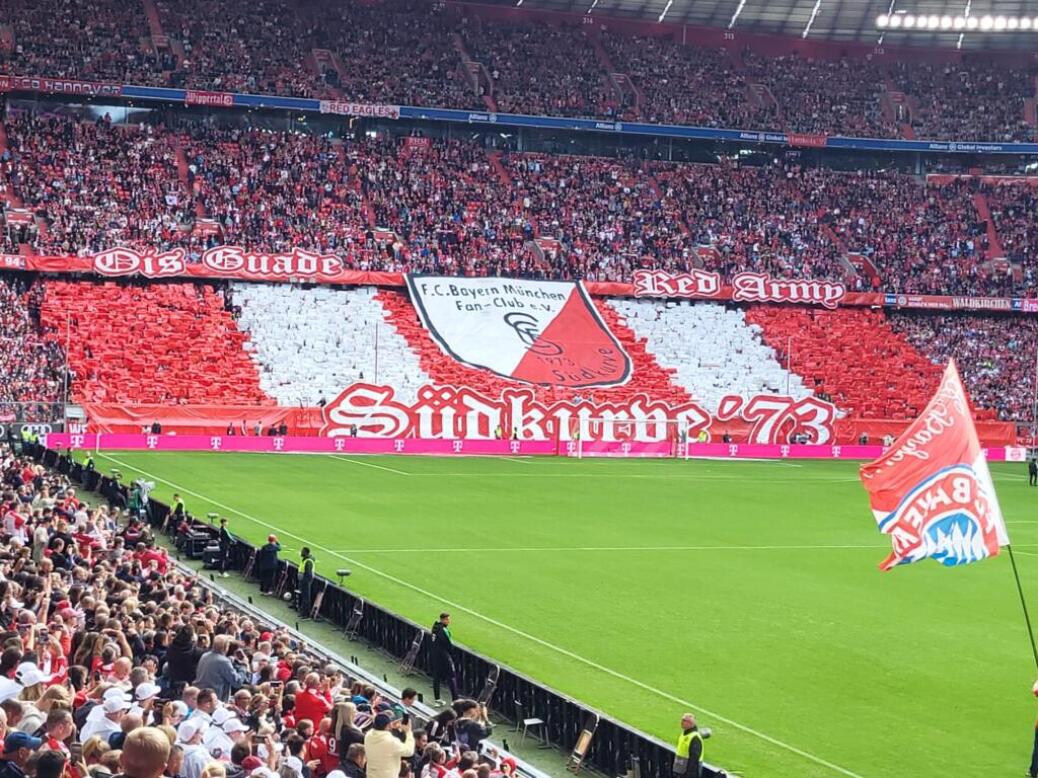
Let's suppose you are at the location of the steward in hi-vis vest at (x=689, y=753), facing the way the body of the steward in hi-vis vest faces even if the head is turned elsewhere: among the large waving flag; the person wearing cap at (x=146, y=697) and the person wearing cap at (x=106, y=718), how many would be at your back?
1

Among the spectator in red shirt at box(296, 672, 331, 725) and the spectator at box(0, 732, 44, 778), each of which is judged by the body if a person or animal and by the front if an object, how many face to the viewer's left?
0

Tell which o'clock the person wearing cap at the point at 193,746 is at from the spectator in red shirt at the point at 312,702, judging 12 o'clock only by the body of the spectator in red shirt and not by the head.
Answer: The person wearing cap is roughly at 5 o'clock from the spectator in red shirt.

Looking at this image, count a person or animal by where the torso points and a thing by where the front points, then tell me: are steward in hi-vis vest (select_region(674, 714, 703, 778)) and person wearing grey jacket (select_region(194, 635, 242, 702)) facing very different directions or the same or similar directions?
very different directions

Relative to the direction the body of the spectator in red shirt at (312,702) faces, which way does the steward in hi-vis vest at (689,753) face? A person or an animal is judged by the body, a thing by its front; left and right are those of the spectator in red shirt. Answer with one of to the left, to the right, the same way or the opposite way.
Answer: the opposite way

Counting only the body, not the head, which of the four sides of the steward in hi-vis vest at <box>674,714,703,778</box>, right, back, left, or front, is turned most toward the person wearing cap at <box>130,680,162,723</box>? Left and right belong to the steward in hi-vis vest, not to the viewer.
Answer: front

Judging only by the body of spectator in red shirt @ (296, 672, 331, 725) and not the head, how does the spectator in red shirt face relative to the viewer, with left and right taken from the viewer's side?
facing away from the viewer and to the right of the viewer

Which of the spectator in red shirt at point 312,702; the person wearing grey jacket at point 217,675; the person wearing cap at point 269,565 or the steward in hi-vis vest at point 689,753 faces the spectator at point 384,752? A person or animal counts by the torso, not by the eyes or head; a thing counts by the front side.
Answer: the steward in hi-vis vest

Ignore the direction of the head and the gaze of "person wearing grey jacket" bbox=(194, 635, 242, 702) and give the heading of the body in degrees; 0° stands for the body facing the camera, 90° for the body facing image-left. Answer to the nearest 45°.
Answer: approximately 225°

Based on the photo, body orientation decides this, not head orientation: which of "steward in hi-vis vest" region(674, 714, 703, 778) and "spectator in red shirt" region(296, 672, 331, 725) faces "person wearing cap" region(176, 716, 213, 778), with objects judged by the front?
the steward in hi-vis vest
